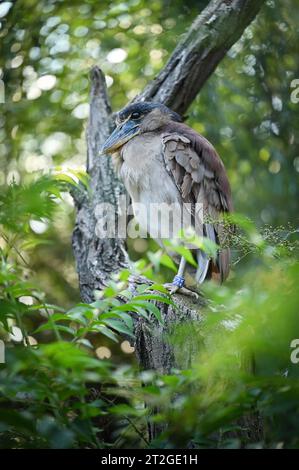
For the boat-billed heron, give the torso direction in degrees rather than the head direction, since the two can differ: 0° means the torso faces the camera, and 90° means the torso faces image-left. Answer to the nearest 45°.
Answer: approximately 45°
